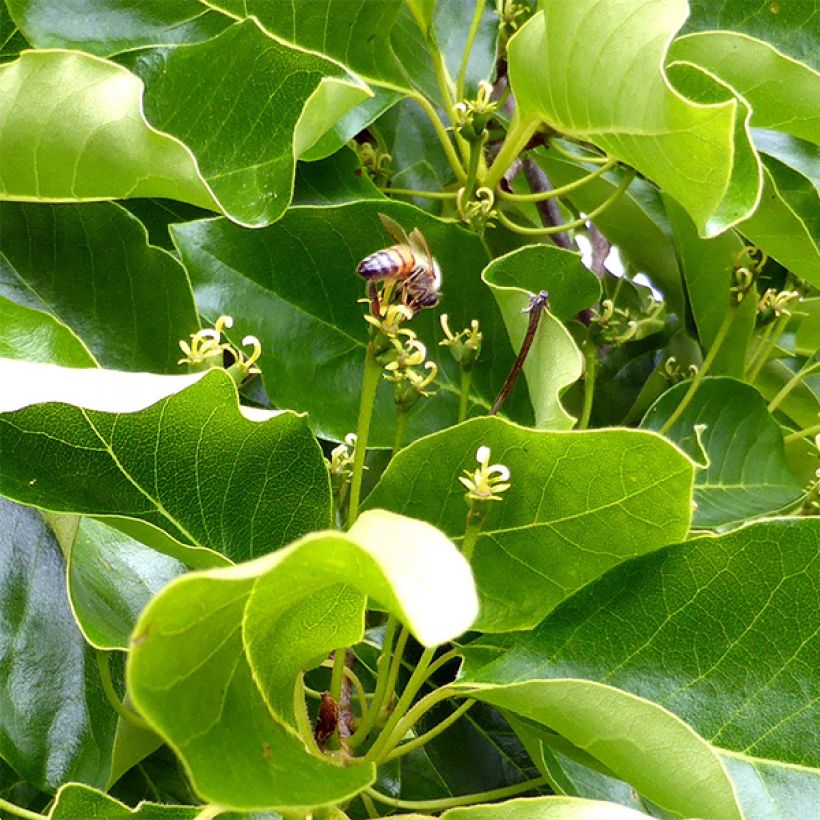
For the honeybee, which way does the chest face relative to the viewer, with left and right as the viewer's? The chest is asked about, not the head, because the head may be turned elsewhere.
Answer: facing to the right of the viewer
